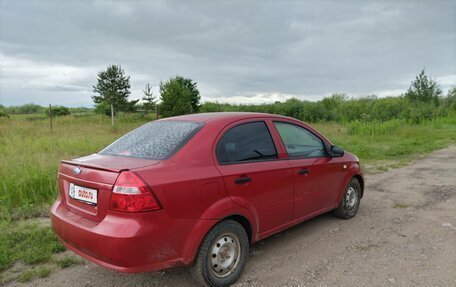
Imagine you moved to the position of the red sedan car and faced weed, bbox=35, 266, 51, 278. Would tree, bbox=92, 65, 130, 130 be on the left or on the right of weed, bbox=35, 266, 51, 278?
right

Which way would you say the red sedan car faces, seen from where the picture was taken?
facing away from the viewer and to the right of the viewer

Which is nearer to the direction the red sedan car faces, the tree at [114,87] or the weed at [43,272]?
the tree

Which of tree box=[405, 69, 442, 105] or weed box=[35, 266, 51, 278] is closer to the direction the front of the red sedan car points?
the tree

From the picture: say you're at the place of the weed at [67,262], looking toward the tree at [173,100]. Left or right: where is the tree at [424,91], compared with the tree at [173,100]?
right

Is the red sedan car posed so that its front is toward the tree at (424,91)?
yes

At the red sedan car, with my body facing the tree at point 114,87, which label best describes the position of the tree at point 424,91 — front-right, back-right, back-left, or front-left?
front-right

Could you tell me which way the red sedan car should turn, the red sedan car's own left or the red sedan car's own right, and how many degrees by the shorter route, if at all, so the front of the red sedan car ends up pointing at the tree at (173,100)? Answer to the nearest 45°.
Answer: approximately 45° to the red sedan car's own left

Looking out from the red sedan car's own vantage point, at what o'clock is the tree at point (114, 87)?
The tree is roughly at 10 o'clock from the red sedan car.

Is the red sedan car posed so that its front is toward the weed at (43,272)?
no

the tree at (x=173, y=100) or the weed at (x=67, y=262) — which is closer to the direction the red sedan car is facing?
the tree

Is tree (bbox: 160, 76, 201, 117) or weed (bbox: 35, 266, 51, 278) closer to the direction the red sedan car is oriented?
the tree
